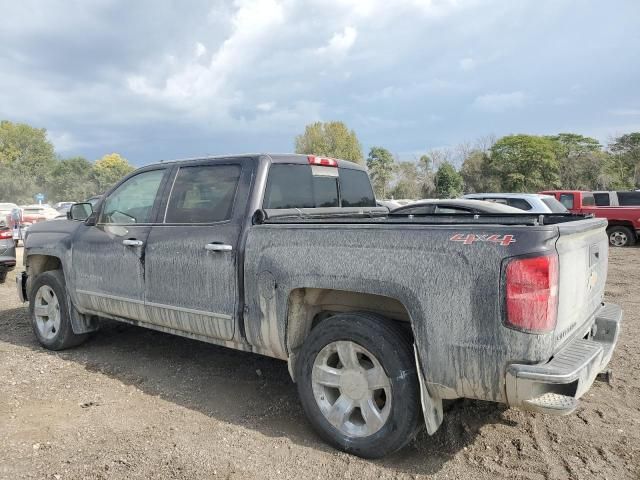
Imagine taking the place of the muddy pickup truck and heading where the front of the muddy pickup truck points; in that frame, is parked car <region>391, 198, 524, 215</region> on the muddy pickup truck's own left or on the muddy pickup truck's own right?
on the muddy pickup truck's own right

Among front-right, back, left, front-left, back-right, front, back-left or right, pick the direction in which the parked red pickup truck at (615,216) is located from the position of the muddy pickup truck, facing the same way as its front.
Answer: right

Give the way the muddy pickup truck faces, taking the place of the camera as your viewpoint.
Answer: facing away from the viewer and to the left of the viewer

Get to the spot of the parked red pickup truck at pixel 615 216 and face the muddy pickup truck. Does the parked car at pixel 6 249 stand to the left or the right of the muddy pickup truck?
right

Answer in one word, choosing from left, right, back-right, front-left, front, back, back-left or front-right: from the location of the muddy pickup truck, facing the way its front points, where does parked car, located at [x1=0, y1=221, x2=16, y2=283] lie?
front

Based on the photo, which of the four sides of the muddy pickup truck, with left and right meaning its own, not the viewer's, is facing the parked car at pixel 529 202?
right

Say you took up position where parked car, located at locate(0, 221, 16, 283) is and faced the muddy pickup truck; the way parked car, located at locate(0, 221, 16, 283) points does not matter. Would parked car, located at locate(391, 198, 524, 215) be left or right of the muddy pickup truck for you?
left
